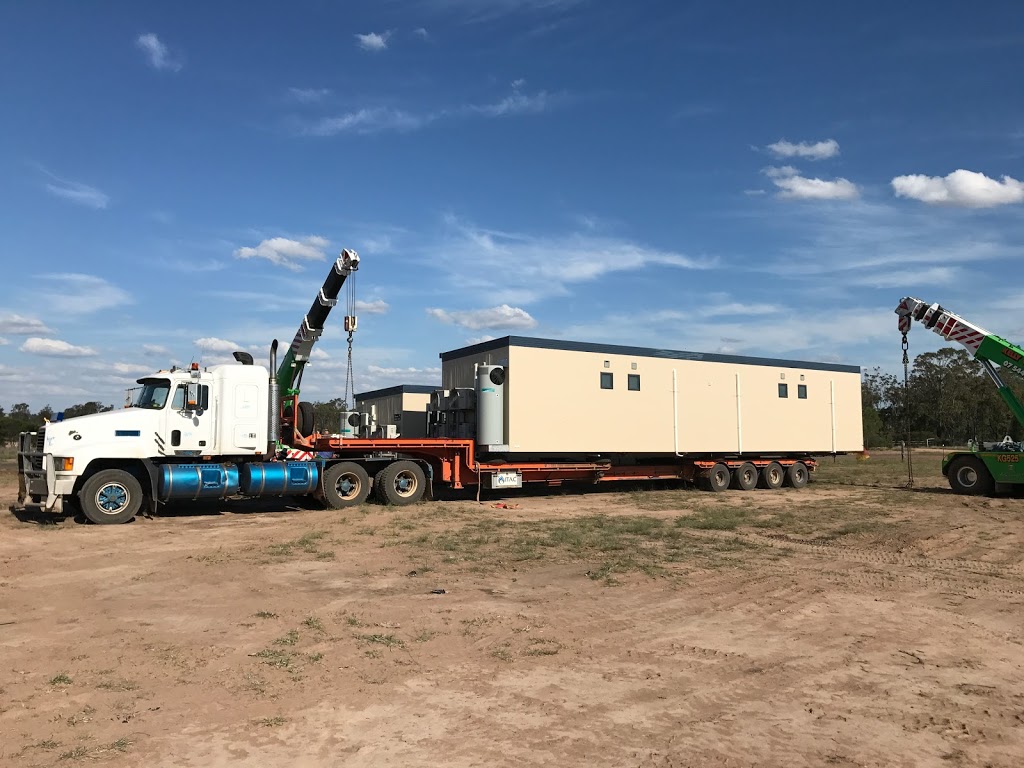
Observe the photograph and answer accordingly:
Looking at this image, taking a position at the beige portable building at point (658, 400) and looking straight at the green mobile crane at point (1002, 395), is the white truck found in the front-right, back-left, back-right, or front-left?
back-right

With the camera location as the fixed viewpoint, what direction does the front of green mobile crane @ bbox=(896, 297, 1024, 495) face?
facing to the left of the viewer

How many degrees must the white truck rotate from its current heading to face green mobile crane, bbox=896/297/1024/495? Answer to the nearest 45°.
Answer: approximately 180°

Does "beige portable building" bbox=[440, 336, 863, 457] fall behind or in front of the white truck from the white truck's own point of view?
behind

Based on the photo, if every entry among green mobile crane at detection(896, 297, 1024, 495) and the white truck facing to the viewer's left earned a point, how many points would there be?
2

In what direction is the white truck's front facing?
to the viewer's left

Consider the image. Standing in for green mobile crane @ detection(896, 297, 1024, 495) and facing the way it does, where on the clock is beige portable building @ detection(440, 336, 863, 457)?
The beige portable building is roughly at 11 o'clock from the green mobile crane.

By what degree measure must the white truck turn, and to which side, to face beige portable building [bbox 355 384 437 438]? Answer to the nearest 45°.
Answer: approximately 135° to its right

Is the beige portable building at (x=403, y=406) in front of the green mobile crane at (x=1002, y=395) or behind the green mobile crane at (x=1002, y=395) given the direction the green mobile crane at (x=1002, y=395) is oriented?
in front
